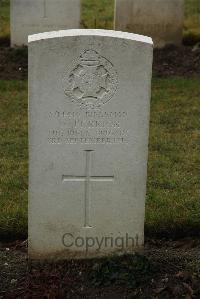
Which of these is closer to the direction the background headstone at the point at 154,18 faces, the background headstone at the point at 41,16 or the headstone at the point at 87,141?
the headstone

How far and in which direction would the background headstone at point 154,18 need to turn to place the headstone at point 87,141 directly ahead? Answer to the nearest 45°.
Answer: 0° — it already faces it

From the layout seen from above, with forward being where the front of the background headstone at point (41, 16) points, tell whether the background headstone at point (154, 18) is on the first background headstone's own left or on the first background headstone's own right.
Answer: on the first background headstone's own left

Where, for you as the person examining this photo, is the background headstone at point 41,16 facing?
facing the viewer

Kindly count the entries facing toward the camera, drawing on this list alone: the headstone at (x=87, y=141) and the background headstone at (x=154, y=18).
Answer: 2

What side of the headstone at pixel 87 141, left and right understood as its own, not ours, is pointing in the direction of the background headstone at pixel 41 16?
back

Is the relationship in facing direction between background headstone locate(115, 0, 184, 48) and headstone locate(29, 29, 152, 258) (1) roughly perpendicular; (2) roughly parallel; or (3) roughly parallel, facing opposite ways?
roughly parallel

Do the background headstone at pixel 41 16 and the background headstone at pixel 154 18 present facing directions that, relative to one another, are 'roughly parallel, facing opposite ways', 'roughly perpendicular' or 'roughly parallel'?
roughly parallel

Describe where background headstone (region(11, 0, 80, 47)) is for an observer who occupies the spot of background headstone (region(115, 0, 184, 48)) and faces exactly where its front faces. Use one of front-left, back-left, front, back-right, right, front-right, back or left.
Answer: right

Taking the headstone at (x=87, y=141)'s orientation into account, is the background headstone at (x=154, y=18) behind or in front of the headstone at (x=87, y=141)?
behind

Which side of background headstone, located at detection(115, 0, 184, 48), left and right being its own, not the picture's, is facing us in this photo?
front

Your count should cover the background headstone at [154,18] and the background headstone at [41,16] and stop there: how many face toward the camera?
2

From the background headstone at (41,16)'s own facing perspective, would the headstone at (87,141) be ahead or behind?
ahead
